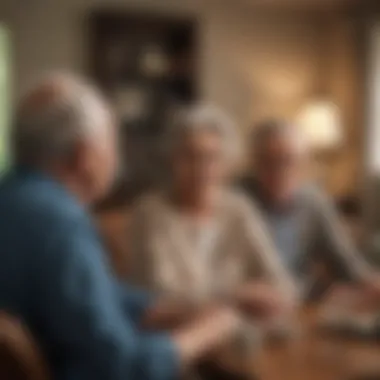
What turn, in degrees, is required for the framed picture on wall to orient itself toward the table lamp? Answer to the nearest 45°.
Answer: approximately 90° to its left

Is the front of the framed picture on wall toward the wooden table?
yes

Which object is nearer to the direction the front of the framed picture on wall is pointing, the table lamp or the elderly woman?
the elderly woman

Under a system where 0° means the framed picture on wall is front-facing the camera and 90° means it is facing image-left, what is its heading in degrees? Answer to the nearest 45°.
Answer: approximately 0°
